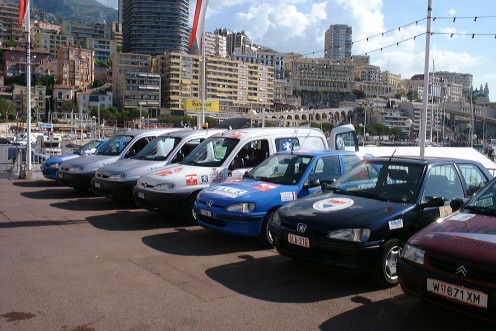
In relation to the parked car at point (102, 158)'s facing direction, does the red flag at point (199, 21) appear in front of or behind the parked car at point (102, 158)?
behind

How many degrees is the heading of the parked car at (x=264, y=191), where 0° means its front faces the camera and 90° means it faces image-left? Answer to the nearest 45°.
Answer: approximately 45°

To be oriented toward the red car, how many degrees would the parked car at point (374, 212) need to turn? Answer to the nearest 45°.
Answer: approximately 90° to its left

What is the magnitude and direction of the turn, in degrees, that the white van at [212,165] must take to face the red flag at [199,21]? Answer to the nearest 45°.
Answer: approximately 135° to its right

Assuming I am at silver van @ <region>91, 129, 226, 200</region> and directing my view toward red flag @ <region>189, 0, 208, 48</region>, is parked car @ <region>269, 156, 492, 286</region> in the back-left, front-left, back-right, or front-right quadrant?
back-right

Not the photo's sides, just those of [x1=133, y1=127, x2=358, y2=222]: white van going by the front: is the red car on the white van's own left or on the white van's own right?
on the white van's own left

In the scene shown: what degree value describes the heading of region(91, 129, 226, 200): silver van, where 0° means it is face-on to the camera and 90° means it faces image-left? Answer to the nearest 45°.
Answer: approximately 45°

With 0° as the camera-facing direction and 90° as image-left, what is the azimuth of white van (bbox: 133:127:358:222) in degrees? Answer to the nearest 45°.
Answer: approximately 45°

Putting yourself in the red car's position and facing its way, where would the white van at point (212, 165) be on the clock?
The white van is roughly at 3 o'clock from the red car.

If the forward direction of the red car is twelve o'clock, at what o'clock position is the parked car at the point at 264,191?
The parked car is roughly at 3 o'clock from the red car.

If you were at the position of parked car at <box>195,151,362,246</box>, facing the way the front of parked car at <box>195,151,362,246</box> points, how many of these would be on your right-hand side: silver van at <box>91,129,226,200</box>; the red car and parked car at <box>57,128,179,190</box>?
2

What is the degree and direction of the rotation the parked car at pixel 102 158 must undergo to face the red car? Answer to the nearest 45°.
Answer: approximately 45° to its left
